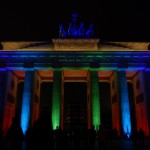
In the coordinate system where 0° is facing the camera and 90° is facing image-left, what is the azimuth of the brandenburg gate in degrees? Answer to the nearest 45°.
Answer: approximately 0°
